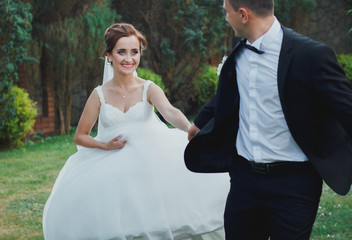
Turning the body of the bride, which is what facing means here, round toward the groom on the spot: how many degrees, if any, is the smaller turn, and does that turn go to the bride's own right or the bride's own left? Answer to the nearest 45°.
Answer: approximately 45° to the bride's own left

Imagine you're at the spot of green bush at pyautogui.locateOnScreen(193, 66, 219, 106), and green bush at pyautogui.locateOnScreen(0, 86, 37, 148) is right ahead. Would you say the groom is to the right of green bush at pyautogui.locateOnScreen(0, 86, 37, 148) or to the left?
left

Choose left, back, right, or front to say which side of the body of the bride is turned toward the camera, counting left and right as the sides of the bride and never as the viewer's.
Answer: front

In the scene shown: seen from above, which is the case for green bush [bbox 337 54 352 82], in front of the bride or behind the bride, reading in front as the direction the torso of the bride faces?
behind

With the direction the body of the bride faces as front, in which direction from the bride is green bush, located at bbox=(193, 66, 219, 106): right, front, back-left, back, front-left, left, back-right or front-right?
back

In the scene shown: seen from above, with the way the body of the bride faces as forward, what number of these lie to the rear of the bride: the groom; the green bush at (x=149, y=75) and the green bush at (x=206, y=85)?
2

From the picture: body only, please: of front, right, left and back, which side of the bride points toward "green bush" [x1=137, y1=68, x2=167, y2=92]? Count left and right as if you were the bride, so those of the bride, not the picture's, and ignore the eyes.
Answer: back

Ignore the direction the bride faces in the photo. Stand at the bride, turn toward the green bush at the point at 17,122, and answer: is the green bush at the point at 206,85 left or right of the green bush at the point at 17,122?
right

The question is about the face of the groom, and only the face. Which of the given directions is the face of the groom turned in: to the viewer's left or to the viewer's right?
to the viewer's left

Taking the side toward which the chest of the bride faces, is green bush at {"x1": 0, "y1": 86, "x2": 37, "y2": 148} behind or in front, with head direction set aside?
behind
